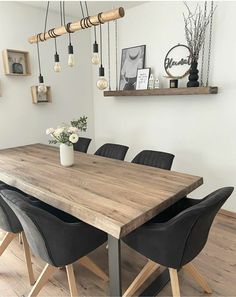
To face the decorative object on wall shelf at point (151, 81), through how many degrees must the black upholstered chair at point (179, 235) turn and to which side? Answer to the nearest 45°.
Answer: approximately 45° to its right

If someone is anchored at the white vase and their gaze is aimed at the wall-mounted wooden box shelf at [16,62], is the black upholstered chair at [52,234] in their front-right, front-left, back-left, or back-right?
back-left

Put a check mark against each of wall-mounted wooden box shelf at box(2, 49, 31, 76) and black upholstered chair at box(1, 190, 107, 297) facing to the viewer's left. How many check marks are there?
0

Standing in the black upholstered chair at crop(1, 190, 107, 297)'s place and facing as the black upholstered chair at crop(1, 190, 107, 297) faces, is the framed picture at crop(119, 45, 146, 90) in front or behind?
in front

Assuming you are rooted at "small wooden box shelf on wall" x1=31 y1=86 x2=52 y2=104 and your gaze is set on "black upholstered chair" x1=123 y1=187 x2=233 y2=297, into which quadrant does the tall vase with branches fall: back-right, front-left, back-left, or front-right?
front-left

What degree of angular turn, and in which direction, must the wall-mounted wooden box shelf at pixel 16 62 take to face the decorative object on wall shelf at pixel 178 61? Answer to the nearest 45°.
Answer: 0° — it already faces it

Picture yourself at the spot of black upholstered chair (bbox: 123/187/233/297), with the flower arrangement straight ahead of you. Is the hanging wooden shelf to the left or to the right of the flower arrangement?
right

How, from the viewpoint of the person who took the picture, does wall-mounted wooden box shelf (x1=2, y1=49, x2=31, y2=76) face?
facing the viewer and to the right of the viewer

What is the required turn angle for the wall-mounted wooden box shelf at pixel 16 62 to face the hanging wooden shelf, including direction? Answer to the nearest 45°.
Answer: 0° — it already faces it

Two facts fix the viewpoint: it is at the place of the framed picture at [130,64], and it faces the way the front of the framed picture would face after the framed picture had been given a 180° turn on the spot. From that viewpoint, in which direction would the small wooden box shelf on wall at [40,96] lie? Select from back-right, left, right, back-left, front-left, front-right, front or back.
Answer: back-left

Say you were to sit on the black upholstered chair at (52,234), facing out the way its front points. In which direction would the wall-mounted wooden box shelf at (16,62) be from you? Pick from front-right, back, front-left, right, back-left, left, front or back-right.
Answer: front-left

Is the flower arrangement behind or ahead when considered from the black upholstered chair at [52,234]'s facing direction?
ahead

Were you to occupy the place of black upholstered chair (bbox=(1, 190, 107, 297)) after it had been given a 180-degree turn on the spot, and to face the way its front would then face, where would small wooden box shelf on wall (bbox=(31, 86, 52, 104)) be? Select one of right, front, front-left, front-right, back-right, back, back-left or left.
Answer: back-right

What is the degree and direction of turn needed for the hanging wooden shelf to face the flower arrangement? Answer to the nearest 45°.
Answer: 0° — it already faces it

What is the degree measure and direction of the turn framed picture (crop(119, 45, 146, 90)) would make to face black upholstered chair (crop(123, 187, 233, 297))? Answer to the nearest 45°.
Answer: approximately 45° to its left

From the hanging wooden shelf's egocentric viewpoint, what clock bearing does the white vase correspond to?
The white vase is roughly at 12 o'clock from the hanging wooden shelf.

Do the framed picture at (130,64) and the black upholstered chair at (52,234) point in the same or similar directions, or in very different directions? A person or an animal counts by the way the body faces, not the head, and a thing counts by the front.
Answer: very different directions

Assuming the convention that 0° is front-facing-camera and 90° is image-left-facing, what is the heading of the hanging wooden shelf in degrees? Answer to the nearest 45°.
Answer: approximately 45°
